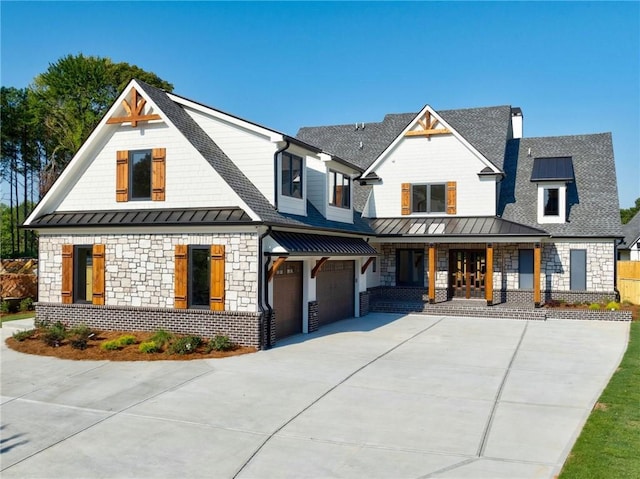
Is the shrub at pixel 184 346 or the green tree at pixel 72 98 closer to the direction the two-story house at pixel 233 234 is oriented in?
the shrub

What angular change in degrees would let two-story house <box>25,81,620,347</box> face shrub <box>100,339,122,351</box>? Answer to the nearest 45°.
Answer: approximately 45° to its right

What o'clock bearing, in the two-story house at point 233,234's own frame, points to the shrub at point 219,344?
The shrub is roughly at 12 o'clock from the two-story house.

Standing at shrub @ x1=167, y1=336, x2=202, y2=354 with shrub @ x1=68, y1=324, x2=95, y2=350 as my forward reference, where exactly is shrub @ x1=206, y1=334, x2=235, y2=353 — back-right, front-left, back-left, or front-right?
back-right

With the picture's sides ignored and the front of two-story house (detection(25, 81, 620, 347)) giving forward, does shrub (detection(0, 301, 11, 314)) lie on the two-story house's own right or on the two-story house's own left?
on the two-story house's own right

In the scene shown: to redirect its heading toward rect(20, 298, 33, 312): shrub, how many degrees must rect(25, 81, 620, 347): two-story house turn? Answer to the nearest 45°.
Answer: approximately 135° to its right

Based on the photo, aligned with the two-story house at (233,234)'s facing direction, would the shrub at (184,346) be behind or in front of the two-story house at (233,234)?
in front

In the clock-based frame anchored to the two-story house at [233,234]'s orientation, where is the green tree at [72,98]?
The green tree is roughly at 5 o'clock from the two-story house.

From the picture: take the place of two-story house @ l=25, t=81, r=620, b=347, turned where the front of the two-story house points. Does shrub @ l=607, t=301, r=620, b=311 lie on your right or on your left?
on your left

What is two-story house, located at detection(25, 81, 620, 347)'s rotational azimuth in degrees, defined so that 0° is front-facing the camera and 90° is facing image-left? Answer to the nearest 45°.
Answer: approximately 0°
